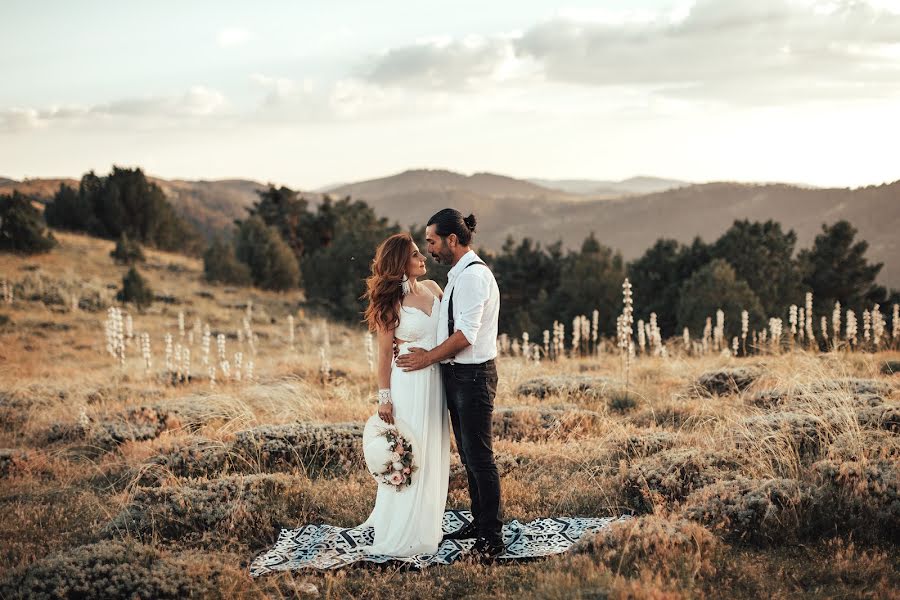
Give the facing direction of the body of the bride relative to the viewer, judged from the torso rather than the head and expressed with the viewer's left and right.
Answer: facing the viewer and to the right of the viewer

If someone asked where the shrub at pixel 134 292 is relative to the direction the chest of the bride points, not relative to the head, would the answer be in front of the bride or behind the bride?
behind

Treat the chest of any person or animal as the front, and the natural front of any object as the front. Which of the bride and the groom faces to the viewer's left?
the groom

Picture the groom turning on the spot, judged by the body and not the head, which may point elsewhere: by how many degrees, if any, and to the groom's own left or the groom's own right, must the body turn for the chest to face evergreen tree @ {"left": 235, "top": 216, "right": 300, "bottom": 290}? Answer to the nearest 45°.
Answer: approximately 90° to the groom's own right

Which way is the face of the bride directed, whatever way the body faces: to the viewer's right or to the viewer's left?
to the viewer's right

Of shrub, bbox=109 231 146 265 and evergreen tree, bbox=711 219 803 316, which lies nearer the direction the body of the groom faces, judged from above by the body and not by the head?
the shrub

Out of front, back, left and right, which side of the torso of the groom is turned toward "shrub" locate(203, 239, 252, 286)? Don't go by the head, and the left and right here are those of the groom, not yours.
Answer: right

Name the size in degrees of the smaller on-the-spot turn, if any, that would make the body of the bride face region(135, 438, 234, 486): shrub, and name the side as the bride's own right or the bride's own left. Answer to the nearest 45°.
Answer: approximately 180°

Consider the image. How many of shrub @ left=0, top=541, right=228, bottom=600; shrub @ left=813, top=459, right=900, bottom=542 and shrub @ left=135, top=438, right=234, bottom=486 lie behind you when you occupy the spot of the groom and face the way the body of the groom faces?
1

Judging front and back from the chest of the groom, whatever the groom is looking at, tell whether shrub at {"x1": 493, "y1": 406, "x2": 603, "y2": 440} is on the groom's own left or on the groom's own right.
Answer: on the groom's own right

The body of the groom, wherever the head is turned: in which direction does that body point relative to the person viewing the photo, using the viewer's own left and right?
facing to the left of the viewer

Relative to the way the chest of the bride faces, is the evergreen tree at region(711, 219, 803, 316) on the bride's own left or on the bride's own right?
on the bride's own left

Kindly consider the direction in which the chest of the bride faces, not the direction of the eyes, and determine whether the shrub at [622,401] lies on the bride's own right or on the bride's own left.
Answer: on the bride's own left

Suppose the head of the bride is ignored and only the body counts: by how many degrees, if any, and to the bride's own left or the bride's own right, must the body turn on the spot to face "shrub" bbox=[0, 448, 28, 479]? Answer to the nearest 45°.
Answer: approximately 180°
